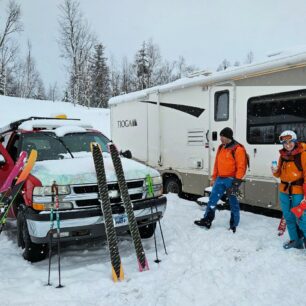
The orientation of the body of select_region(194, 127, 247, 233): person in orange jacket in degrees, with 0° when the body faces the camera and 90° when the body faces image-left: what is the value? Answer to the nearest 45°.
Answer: approximately 45°

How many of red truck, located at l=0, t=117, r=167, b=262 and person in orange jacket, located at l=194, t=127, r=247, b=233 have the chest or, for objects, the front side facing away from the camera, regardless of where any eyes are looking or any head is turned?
0

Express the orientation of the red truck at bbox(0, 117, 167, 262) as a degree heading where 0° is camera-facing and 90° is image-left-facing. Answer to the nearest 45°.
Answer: approximately 315°

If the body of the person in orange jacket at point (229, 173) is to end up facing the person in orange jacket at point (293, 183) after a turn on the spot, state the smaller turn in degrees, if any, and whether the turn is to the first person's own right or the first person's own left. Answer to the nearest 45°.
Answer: approximately 90° to the first person's own left

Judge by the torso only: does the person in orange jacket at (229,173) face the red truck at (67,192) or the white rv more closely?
the red truck

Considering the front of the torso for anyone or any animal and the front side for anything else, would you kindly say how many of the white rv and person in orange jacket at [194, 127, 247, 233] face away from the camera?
0

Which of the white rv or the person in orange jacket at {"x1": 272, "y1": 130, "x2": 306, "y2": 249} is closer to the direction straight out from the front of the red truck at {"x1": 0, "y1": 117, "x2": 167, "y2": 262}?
the person in orange jacket

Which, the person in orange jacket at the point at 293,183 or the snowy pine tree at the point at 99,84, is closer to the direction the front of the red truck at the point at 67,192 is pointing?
the person in orange jacket

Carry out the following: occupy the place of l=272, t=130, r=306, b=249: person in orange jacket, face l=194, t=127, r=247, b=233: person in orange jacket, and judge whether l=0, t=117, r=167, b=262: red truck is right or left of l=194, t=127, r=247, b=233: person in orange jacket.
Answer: left

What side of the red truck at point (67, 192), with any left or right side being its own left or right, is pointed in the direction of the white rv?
left

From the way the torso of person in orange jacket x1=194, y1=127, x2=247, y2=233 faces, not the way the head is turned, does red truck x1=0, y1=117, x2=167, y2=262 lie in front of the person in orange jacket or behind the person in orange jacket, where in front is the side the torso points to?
in front
